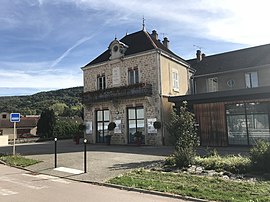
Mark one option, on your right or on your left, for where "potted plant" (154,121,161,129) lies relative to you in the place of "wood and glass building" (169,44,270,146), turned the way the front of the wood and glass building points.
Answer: on your right

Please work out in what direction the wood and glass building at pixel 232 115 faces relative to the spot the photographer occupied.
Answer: facing the viewer and to the left of the viewer

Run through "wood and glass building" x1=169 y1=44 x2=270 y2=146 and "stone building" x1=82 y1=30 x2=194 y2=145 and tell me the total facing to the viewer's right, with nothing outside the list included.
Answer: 0

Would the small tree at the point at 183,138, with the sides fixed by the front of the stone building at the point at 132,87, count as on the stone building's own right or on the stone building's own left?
on the stone building's own left

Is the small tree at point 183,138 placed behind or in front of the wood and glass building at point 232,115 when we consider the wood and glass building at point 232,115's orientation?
in front

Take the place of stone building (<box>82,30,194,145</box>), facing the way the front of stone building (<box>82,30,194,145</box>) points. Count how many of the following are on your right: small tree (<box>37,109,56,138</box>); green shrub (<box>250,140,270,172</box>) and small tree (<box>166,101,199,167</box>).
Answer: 1

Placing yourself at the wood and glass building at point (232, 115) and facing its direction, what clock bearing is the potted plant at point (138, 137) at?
The potted plant is roughly at 2 o'clock from the wood and glass building.

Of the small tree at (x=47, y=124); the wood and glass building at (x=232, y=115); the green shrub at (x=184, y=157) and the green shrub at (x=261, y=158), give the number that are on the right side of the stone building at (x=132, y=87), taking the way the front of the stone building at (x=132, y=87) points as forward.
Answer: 1

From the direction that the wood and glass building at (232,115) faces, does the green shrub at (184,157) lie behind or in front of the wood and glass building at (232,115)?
in front

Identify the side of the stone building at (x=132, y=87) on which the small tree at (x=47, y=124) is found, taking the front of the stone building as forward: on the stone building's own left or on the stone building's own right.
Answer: on the stone building's own right

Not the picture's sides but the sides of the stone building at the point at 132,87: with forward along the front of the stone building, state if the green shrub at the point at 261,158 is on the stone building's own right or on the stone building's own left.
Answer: on the stone building's own left

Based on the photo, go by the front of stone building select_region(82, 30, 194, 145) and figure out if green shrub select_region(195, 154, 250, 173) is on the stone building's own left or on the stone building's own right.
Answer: on the stone building's own left

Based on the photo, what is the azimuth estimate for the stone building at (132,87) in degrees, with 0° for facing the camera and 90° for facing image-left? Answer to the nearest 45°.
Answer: approximately 45°

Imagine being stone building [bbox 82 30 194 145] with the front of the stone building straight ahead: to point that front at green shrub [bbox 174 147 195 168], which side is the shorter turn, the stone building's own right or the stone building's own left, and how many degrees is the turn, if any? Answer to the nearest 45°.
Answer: approximately 45° to the stone building's own left
